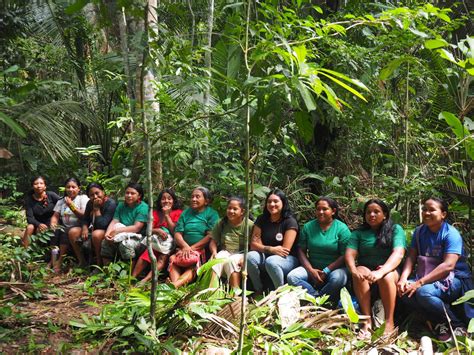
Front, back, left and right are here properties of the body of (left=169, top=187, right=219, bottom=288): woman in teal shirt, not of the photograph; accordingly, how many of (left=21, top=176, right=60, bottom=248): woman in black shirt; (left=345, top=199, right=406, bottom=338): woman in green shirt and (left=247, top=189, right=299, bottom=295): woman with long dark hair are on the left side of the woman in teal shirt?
2

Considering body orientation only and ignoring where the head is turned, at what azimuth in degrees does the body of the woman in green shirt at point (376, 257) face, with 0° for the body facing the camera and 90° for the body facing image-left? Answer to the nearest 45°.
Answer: approximately 0°

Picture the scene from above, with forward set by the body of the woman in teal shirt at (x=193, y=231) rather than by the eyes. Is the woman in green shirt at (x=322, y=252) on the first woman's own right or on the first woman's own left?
on the first woman's own left

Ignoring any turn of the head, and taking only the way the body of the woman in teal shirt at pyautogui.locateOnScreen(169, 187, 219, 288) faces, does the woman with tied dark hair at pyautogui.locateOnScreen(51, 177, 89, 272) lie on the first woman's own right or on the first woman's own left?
on the first woman's own right

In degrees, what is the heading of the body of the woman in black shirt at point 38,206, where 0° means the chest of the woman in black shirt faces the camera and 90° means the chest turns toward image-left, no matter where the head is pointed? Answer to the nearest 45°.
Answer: approximately 0°

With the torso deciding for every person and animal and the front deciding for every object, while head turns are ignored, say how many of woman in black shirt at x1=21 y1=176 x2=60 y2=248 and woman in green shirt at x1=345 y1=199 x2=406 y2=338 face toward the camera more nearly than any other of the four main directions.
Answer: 2

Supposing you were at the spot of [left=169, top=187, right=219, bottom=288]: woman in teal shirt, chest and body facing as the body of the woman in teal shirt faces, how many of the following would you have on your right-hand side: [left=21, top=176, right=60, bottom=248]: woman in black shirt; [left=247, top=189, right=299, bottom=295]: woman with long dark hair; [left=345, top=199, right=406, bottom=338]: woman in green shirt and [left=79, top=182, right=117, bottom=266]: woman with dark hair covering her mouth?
2

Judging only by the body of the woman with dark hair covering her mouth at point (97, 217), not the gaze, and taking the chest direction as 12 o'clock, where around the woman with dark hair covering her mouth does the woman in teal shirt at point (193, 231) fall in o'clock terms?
The woman in teal shirt is roughly at 9 o'clock from the woman with dark hair covering her mouth.

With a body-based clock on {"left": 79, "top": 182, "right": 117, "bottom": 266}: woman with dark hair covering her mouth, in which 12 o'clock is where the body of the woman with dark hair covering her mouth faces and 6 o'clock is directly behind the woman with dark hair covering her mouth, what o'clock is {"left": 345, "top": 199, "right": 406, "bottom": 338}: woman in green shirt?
The woman in green shirt is roughly at 9 o'clock from the woman with dark hair covering her mouth.
